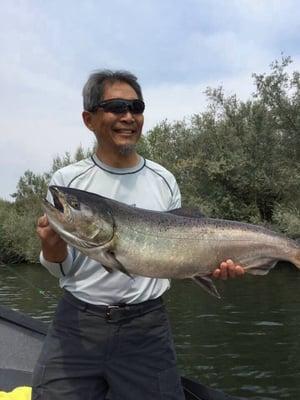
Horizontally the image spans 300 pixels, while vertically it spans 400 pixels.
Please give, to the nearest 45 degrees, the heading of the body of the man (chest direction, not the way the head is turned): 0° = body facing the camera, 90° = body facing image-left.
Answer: approximately 0°
